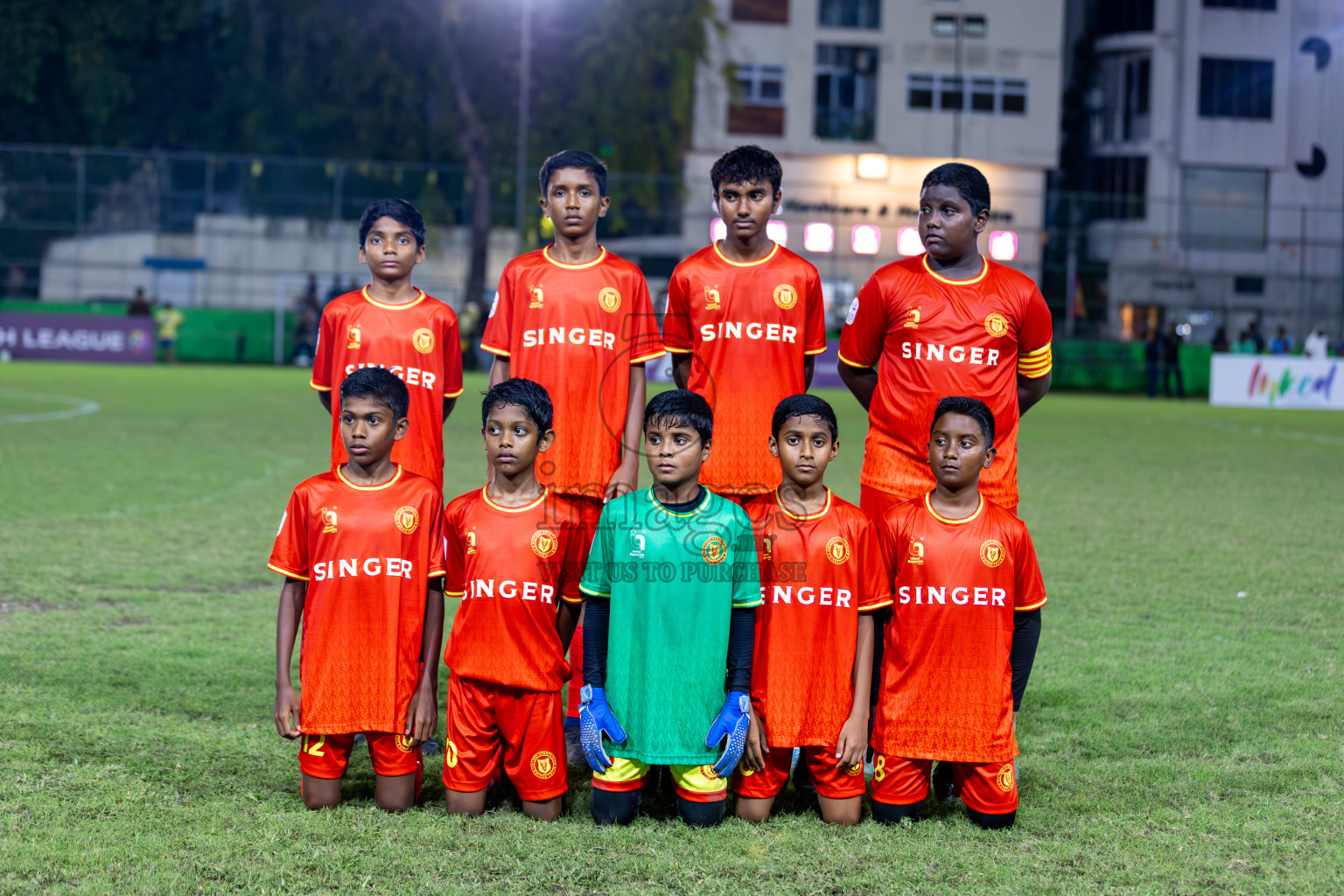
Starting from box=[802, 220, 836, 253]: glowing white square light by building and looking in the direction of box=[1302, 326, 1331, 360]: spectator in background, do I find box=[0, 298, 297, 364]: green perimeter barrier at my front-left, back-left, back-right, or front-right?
back-right

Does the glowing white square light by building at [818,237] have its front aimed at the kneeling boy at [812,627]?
yes

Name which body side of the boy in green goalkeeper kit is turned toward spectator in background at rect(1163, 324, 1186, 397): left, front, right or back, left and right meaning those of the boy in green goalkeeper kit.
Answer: back

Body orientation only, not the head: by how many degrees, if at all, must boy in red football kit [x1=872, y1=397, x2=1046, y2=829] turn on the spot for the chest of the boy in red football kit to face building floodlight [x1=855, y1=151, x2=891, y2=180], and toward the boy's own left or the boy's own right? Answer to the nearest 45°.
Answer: approximately 180°

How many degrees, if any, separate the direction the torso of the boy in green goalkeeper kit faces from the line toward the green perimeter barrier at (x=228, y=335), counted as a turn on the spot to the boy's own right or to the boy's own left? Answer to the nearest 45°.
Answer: approximately 180°

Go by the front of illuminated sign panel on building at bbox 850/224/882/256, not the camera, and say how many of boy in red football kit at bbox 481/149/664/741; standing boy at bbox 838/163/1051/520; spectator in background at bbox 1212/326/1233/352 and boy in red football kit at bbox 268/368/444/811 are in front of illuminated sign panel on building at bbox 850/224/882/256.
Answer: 4

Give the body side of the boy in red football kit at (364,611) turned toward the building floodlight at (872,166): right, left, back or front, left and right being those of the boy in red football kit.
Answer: back

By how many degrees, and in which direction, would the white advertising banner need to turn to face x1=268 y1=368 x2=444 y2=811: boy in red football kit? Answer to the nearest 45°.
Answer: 0° — it already faces them

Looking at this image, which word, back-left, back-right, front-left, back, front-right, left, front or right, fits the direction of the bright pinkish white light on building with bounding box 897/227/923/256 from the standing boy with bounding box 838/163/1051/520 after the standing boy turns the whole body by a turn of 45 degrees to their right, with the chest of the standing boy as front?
back-right
